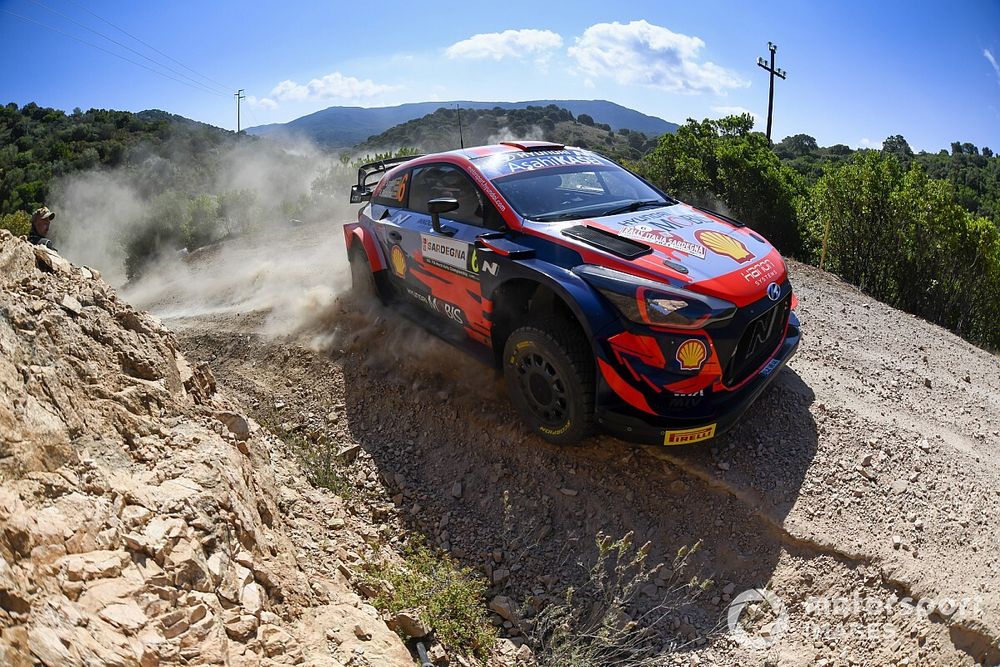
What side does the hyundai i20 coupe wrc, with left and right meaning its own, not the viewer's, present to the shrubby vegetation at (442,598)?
right

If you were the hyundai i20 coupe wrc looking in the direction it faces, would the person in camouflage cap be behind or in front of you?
behind

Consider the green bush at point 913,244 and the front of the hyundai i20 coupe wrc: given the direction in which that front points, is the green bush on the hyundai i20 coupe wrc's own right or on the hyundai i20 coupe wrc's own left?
on the hyundai i20 coupe wrc's own left

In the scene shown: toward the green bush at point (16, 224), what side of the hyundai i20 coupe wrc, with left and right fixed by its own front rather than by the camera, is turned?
back

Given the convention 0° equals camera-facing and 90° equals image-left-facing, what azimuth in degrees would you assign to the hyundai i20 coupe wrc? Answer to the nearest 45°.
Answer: approximately 315°

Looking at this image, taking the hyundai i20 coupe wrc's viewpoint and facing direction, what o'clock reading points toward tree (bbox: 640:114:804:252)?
The tree is roughly at 8 o'clock from the hyundai i20 coupe wrc.
